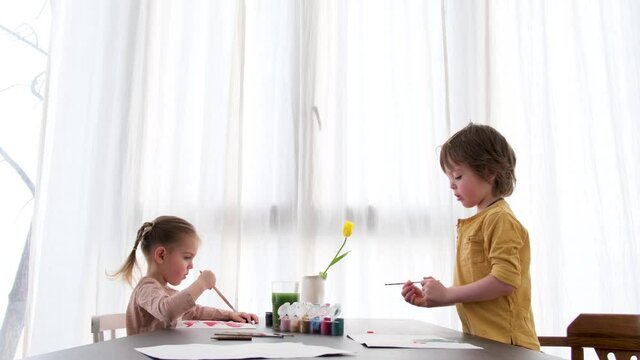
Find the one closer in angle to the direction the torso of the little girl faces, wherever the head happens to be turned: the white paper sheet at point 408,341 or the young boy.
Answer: the young boy

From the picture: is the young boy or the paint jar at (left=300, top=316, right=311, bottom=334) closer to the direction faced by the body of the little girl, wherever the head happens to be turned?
the young boy

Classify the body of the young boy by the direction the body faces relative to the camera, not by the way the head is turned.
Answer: to the viewer's left

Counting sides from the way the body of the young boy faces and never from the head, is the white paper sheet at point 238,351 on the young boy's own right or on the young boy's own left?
on the young boy's own left

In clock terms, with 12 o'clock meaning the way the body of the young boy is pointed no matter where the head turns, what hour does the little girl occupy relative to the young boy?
The little girl is roughly at 12 o'clock from the young boy.

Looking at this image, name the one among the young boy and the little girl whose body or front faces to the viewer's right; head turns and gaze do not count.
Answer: the little girl

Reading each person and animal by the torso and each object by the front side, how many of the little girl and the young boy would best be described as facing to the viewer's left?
1

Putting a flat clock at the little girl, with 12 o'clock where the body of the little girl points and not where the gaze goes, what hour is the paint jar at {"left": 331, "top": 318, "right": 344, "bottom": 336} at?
The paint jar is roughly at 12 o'clock from the little girl.

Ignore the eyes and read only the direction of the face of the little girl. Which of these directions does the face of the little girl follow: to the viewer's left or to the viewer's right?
to the viewer's right

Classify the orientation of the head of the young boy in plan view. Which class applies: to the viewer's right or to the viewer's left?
to the viewer's left

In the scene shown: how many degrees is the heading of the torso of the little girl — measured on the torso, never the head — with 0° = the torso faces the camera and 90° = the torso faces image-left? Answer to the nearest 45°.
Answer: approximately 270°

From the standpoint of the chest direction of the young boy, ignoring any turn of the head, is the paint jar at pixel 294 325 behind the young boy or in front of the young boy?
in front

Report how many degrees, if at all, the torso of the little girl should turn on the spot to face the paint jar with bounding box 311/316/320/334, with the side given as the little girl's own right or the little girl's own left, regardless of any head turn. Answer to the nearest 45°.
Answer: approximately 45° to the little girl's own right
